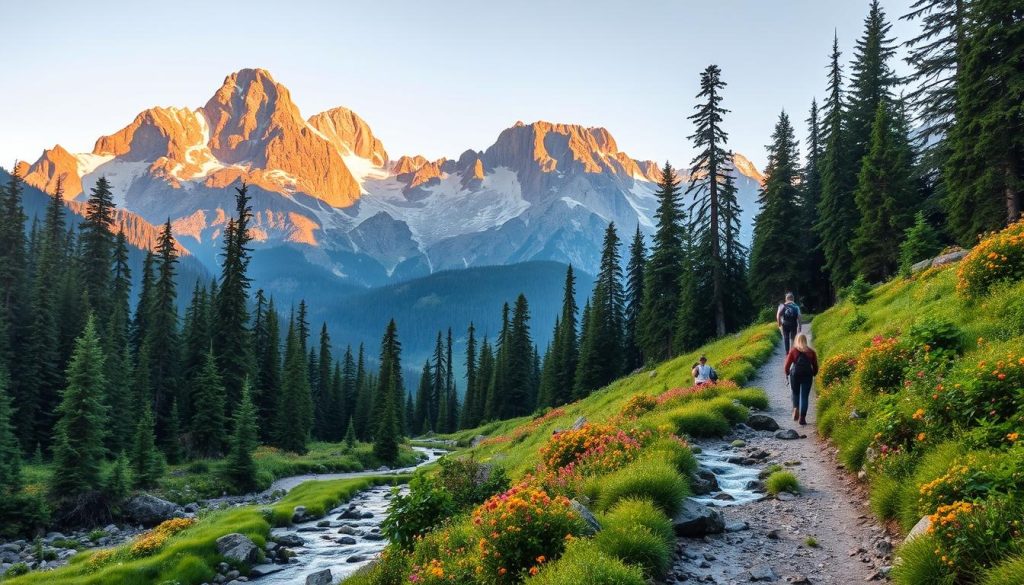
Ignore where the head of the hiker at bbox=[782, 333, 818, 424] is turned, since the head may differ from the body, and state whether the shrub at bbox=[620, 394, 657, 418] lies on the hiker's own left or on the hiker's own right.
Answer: on the hiker's own left

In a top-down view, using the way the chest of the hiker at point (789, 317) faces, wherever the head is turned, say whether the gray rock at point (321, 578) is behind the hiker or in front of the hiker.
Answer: behind

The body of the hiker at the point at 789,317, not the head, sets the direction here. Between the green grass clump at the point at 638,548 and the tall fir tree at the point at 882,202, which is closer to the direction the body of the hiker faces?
the tall fir tree

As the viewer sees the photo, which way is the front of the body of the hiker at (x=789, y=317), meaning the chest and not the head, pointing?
away from the camera

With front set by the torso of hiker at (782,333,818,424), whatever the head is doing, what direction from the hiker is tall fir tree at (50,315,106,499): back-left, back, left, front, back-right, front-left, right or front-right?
left

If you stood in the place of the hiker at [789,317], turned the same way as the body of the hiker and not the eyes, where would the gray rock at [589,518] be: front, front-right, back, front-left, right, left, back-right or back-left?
back

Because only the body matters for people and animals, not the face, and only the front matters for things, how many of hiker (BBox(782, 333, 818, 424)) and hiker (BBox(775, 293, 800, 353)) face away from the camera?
2

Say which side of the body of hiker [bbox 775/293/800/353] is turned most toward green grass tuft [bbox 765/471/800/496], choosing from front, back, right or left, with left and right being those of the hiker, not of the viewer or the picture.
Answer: back

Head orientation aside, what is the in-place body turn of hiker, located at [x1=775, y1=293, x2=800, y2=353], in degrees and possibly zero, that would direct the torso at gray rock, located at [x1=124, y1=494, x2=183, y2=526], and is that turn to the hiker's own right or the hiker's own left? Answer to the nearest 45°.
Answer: approximately 90° to the hiker's own left

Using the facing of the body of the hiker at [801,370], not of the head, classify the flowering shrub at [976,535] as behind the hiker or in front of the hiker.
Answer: behind

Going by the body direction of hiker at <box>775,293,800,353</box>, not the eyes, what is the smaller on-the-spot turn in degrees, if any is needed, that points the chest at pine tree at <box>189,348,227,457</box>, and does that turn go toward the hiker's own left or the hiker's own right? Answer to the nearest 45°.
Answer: approximately 90° to the hiker's own left

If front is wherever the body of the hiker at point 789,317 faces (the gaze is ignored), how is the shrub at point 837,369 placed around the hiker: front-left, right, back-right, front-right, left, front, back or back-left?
back

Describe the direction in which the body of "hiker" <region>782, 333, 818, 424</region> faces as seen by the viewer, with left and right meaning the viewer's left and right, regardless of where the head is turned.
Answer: facing away from the viewer

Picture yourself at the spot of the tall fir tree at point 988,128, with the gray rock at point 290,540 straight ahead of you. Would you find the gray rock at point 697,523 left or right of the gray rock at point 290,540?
left
